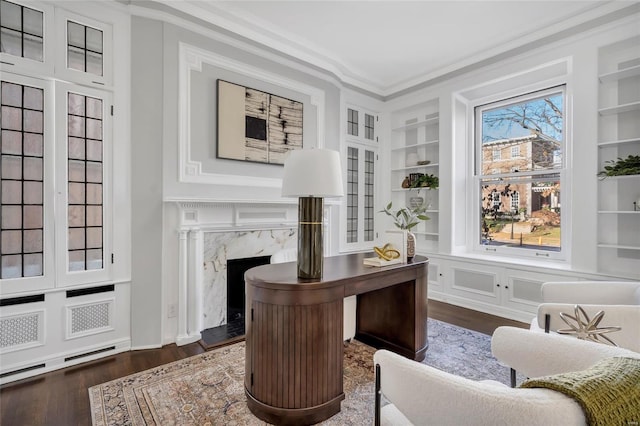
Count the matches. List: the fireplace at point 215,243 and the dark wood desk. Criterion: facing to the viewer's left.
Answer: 0

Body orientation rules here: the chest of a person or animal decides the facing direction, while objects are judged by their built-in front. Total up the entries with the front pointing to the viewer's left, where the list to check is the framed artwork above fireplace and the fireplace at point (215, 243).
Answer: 0

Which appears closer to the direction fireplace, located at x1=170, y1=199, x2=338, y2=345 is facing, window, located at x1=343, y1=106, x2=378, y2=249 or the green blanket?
the green blanket

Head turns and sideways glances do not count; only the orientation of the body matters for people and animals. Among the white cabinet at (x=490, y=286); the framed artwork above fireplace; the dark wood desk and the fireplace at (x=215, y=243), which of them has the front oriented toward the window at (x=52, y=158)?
the white cabinet

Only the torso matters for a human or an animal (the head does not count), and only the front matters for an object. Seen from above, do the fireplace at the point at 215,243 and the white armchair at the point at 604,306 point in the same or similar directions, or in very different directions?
very different directions

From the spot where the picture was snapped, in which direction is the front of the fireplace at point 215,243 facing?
facing the viewer and to the right of the viewer

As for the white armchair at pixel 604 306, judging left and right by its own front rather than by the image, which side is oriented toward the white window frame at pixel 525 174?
right

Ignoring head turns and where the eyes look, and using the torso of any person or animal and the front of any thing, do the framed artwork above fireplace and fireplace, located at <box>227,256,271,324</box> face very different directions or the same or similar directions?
same or similar directions

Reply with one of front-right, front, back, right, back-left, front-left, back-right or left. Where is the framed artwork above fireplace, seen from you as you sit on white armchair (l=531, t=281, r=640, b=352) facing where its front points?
front

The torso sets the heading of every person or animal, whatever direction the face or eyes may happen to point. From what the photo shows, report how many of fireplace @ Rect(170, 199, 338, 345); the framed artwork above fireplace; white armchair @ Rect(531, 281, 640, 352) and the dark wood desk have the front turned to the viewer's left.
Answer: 1

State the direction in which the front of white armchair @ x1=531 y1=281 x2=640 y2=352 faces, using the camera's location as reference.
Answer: facing to the left of the viewer

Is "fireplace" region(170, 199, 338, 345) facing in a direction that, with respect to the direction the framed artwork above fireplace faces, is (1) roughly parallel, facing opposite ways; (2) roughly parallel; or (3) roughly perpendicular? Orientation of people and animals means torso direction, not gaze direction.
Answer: roughly parallel

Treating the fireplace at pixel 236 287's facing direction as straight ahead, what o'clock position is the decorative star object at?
The decorative star object is roughly at 12 o'clock from the fireplace.

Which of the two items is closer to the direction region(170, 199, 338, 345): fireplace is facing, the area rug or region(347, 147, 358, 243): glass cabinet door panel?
the area rug
